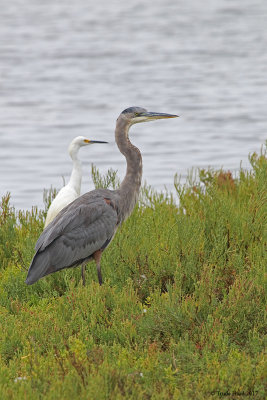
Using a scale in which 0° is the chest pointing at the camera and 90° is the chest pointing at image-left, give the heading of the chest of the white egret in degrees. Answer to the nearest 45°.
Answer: approximately 270°

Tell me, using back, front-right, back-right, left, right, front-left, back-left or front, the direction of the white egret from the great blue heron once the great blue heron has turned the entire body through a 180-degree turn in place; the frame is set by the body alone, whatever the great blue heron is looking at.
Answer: right

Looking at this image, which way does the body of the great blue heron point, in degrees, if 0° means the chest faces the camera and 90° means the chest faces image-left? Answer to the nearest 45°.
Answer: approximately 270°
